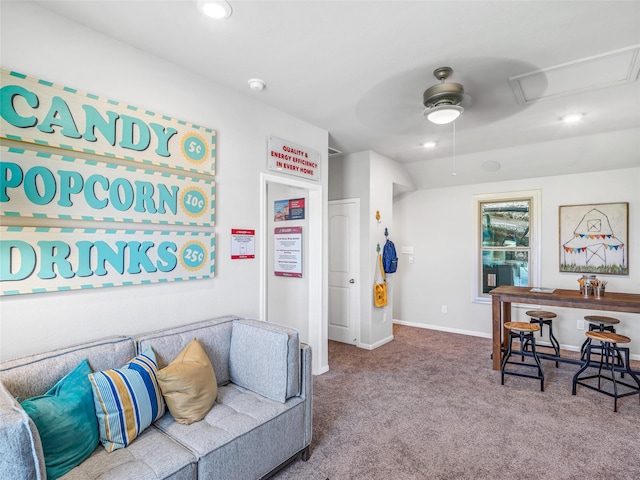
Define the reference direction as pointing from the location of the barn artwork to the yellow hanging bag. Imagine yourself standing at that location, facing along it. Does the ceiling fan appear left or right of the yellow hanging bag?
left

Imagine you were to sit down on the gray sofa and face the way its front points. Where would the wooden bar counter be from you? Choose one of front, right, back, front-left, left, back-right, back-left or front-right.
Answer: front-left

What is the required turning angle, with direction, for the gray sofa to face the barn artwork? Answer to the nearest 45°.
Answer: approximately 45° to its left

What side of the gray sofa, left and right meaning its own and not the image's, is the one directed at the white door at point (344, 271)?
left

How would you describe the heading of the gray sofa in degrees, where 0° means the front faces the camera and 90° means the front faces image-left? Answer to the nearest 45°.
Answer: approximately 315°

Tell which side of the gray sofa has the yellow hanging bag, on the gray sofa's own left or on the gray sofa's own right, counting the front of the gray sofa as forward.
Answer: on the gray sofa's own left

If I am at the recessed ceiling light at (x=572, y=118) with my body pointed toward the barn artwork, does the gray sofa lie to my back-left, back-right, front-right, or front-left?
back-left

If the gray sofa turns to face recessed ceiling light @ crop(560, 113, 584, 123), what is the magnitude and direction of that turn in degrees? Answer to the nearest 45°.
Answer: approximately 45° to its left
